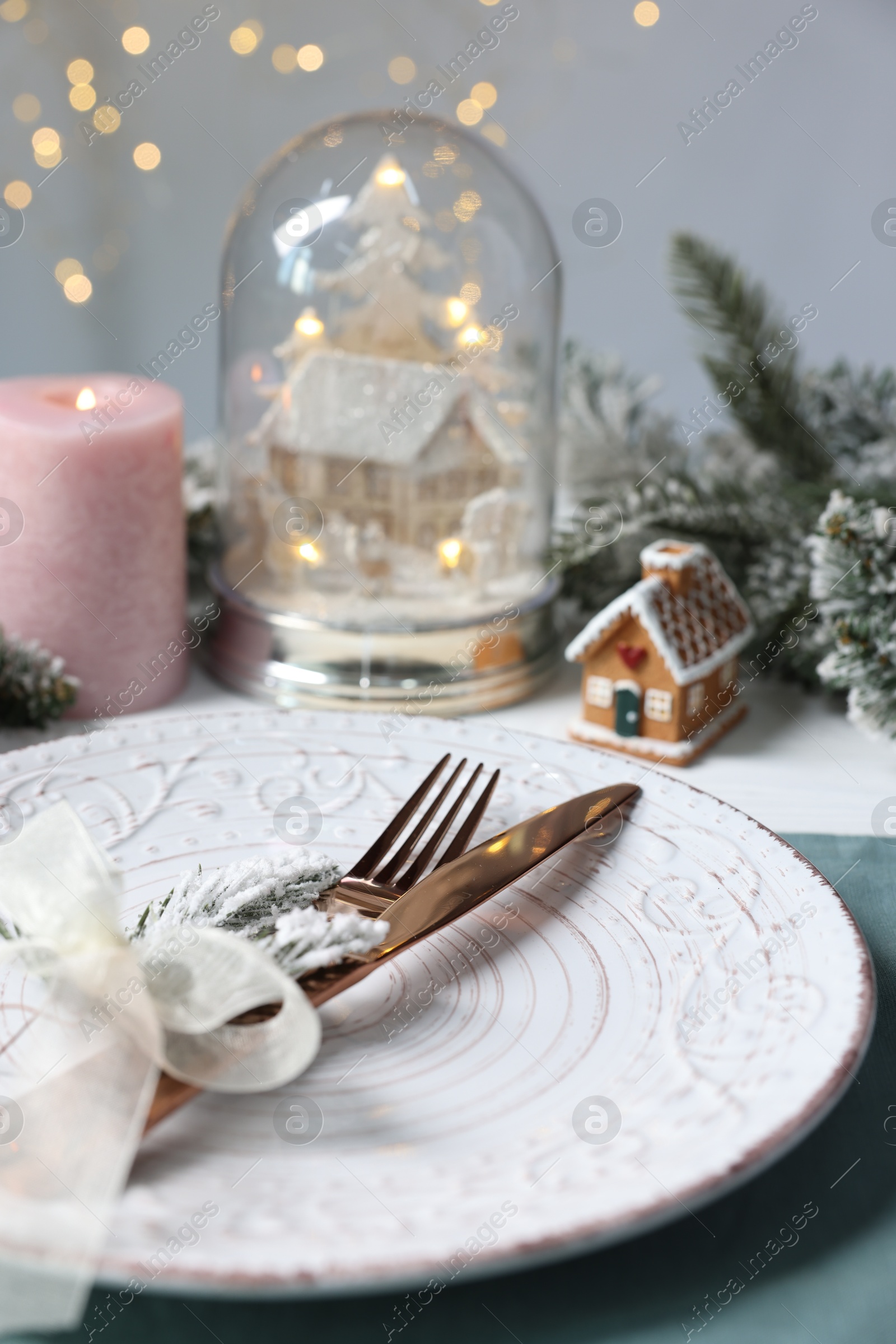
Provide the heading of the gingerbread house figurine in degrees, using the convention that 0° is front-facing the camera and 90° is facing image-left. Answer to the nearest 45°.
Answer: approximately 45°
